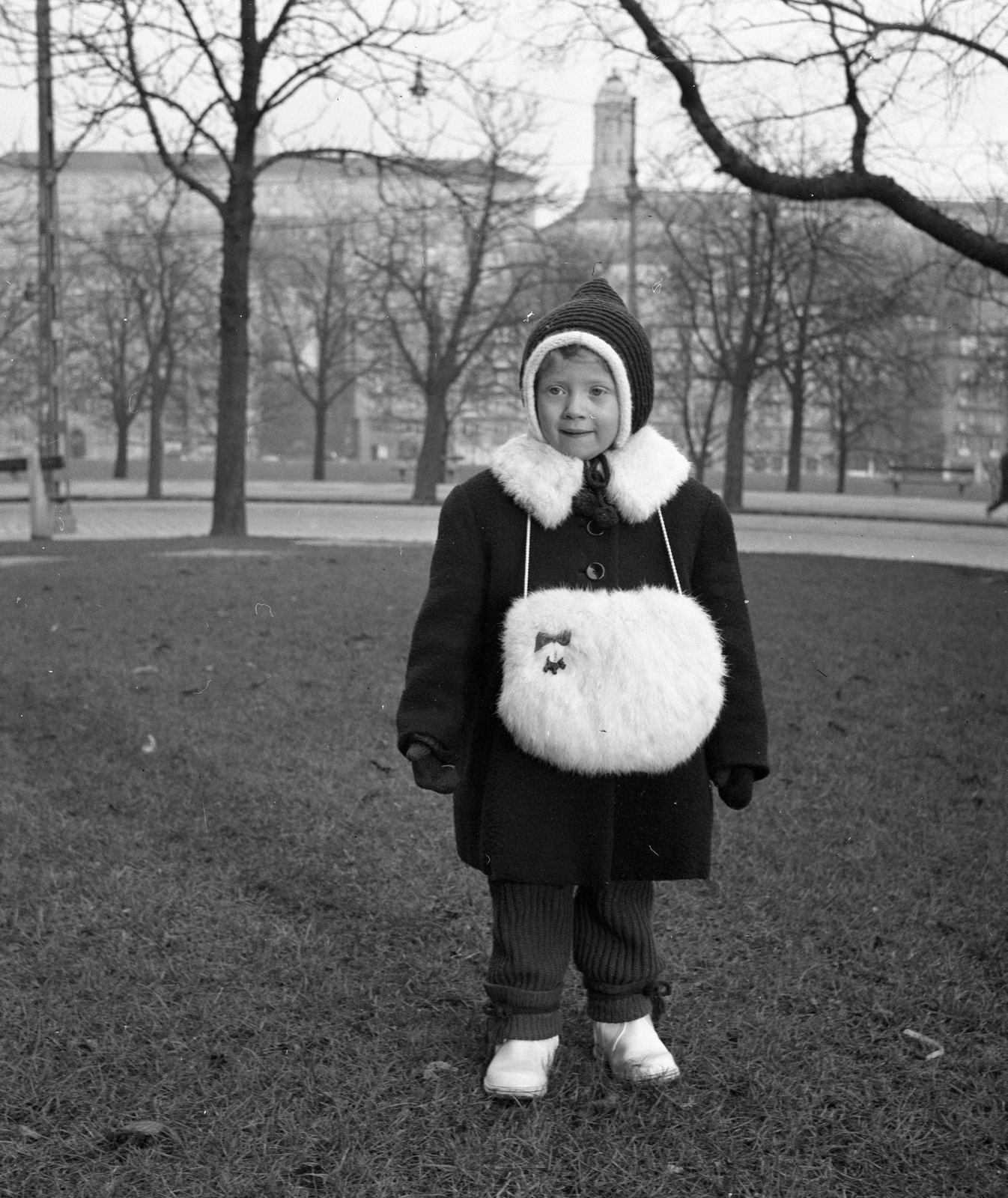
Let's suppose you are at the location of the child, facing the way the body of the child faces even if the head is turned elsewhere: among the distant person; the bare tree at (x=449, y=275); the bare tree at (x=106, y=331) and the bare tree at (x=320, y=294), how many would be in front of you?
0

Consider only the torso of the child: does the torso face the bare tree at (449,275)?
no

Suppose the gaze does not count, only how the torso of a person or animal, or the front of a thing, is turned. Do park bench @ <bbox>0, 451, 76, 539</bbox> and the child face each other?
no

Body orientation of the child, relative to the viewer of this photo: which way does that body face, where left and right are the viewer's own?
facing the viewer

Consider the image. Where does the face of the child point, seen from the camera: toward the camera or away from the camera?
toward the camera

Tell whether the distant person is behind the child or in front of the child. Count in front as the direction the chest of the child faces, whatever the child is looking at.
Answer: behind

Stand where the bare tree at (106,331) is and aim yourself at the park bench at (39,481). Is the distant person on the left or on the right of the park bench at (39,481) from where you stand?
left
